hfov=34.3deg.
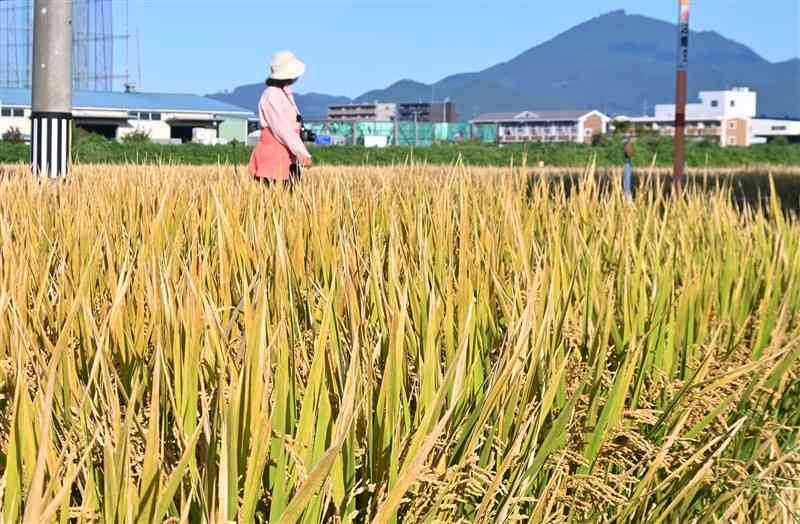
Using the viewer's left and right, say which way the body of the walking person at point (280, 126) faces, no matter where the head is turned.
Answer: facing to the right of the viewer

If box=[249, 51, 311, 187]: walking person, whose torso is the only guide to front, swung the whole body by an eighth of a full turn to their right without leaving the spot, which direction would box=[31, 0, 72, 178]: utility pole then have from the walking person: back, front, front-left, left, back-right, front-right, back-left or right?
back

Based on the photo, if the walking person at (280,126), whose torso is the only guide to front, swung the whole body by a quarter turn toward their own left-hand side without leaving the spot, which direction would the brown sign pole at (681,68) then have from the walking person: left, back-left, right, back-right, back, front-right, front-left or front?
front-right
